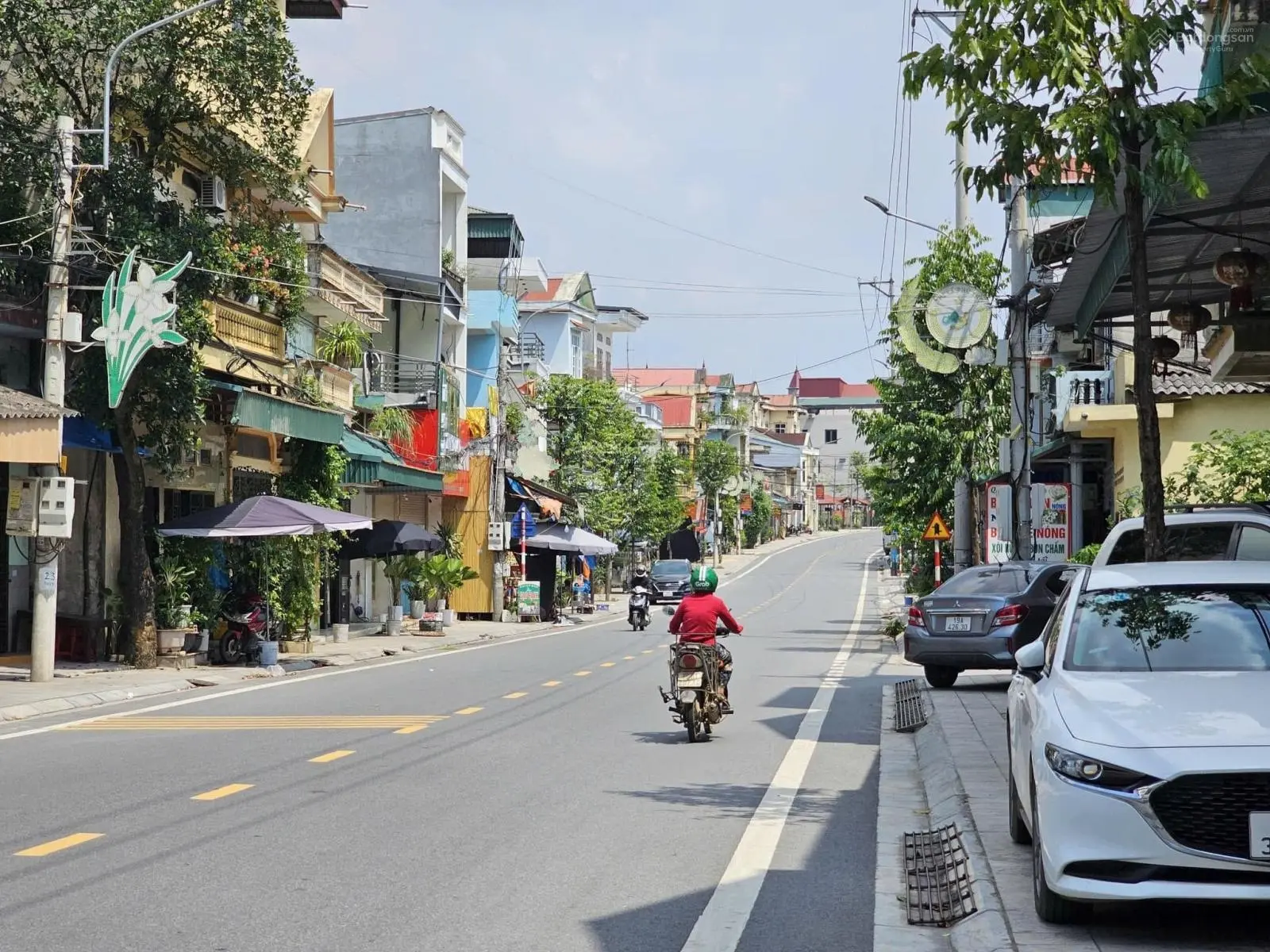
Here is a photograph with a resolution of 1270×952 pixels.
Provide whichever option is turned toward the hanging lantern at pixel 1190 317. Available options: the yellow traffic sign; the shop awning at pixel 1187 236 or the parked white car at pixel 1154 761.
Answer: the yellow traffic sign

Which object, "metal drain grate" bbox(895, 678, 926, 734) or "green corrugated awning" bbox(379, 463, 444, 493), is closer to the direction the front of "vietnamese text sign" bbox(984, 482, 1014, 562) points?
the metal drain grate

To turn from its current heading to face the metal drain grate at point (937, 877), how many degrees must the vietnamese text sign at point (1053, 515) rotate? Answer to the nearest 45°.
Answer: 0° — it already faces it

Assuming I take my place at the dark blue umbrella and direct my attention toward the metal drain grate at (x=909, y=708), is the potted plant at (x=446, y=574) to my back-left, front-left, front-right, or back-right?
back-left

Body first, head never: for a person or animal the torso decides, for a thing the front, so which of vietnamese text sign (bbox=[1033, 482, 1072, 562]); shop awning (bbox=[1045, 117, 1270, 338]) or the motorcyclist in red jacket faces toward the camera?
the vietnamese text sign

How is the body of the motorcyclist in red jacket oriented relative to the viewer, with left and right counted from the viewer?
facing away from the viewer

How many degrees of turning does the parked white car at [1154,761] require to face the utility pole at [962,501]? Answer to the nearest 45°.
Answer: approximately 180°

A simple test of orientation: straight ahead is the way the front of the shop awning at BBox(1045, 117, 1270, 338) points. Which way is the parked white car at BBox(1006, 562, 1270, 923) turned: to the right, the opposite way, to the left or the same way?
to the left

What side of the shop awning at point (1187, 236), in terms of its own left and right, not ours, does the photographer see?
left

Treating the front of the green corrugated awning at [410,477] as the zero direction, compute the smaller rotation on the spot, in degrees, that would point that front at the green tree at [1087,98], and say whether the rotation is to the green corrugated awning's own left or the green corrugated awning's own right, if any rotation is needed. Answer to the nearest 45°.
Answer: approximately 45° to the green corrugated awning's own right

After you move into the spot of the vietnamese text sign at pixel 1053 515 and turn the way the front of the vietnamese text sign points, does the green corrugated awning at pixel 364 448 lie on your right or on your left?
on your right

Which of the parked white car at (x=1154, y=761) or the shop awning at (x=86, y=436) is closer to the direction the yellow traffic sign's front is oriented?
the parked white car
